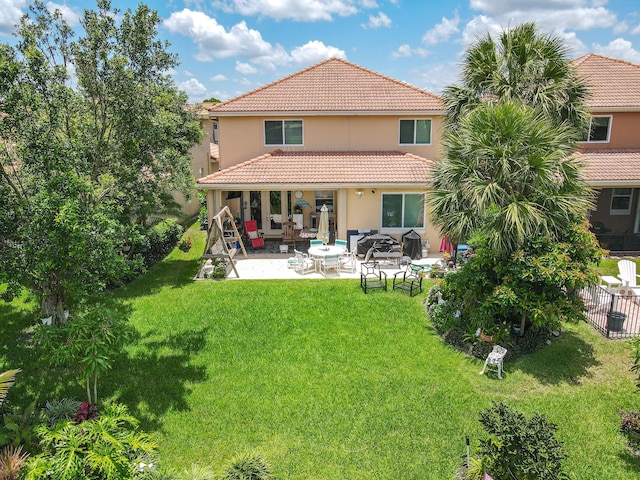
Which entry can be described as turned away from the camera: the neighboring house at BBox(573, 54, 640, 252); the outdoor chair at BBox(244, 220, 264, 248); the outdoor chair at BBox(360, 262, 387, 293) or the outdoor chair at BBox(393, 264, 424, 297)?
the neighboring house

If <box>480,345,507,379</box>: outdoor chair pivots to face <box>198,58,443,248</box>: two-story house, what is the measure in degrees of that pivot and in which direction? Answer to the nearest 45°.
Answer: approximately 90° to its right

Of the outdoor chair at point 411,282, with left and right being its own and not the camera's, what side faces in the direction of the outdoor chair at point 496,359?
left

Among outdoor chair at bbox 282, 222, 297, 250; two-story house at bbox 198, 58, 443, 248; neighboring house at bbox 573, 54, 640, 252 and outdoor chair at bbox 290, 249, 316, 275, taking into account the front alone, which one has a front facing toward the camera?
outdoor chair at bbox 282, 222, 297, 250

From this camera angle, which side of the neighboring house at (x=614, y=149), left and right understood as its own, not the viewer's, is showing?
back

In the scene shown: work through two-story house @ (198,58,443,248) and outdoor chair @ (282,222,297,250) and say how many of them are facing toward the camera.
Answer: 1

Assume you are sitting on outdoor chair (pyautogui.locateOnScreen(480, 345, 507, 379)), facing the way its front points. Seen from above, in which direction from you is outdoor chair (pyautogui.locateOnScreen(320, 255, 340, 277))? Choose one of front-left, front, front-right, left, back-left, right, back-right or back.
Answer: right

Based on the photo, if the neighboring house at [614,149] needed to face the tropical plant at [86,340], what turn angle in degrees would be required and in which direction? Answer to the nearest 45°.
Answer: approximately 180°

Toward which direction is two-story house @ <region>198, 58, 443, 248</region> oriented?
away from the camera

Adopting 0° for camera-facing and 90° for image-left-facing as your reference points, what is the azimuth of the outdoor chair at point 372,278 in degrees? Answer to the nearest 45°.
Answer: approximately 315°

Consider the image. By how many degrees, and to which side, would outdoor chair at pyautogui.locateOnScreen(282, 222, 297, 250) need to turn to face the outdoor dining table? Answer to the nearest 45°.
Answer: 0° — it already faces it
